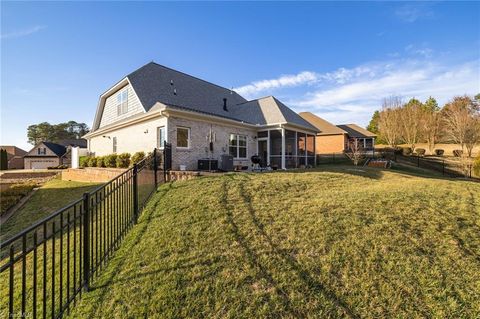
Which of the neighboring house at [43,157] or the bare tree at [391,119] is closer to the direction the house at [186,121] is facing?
the neighboring house

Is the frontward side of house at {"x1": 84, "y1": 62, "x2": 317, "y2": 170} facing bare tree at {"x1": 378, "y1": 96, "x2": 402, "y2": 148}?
no

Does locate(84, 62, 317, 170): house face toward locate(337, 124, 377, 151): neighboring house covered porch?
no

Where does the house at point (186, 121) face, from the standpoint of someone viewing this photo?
facing away from the viewer and to the left of the viewer

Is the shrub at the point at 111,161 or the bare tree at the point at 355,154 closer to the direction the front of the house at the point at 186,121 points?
the shrub

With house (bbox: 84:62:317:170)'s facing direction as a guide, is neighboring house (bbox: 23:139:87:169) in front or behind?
in front

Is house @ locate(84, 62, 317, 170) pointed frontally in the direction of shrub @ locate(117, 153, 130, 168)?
no

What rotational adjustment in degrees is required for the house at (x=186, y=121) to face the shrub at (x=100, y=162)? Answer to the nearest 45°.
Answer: approximately 45° to its left

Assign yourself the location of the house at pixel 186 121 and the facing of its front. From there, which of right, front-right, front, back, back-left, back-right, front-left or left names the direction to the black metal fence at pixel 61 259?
back-left

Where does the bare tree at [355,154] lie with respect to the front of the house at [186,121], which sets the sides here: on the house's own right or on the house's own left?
on the house's own right

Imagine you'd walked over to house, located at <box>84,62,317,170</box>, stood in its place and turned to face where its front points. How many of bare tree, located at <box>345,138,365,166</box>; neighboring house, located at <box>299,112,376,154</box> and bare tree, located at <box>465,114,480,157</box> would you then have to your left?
0
